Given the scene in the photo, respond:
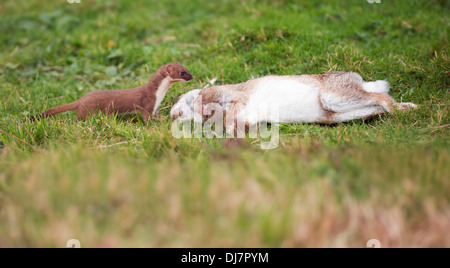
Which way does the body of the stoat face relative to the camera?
to the viewer's right
